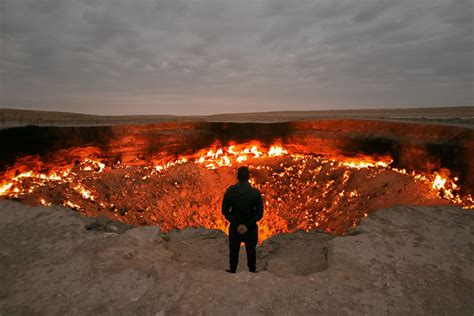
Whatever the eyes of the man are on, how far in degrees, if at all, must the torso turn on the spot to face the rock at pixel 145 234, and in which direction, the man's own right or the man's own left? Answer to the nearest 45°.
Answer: approximately 45° to the man's own left

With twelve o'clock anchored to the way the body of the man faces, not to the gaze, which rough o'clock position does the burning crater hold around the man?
The burning crater is roughly at 12 o'clock from the man.

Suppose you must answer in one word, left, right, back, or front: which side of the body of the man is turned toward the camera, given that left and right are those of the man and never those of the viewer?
back

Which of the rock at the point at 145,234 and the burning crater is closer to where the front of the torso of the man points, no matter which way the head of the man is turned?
the burning crater
